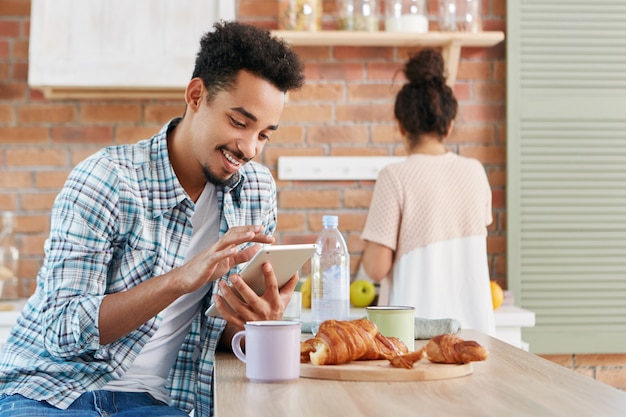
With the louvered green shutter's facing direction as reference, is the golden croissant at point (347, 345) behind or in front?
in front

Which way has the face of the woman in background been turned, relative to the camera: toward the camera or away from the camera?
away from the camera

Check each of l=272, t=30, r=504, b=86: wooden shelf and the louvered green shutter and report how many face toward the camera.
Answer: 2

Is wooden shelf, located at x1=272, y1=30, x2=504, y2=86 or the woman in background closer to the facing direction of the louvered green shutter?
the woman in background

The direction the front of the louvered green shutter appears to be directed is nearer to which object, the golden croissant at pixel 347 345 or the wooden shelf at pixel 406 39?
the golden croissant

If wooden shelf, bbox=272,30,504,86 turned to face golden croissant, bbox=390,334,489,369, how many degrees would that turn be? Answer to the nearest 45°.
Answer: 0° — it already faces it

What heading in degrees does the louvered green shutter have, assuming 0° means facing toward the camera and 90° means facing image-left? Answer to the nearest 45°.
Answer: approximately 0°

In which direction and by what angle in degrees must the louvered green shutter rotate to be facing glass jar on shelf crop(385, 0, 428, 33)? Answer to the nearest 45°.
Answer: approximately 45° to its right

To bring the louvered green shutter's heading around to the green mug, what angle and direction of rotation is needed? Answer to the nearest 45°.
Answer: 0° — it already faces it
